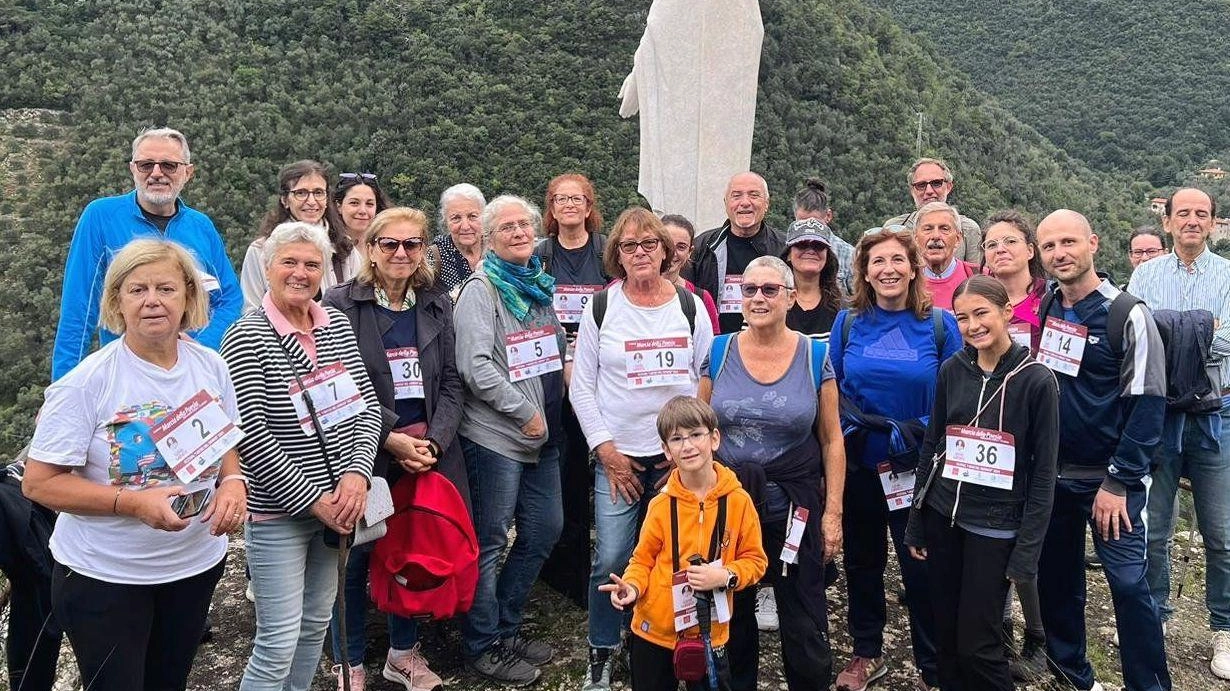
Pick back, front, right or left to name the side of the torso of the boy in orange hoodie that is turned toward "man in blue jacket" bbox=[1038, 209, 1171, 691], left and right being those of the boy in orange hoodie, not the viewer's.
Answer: left

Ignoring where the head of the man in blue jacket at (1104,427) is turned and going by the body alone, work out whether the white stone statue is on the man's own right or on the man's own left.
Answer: on the man's own right

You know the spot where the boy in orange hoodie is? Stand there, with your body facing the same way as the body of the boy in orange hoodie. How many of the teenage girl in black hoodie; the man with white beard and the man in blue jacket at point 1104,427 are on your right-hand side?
1

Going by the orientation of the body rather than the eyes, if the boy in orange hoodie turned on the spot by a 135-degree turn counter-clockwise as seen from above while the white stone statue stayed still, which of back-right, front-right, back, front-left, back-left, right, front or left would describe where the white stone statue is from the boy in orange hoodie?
front-left

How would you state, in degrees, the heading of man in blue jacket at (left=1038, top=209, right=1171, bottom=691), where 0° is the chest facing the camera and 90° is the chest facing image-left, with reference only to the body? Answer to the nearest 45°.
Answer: approximately 45°

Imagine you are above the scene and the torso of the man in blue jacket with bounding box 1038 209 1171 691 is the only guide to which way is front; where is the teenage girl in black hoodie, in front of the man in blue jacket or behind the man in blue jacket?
in front

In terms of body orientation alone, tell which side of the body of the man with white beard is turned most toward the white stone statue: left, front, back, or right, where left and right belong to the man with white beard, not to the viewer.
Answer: left

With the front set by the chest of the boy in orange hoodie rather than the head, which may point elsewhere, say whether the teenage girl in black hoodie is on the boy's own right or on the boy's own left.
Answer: on the boy's own left

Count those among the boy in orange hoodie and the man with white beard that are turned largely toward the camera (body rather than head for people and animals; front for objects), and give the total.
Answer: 2
